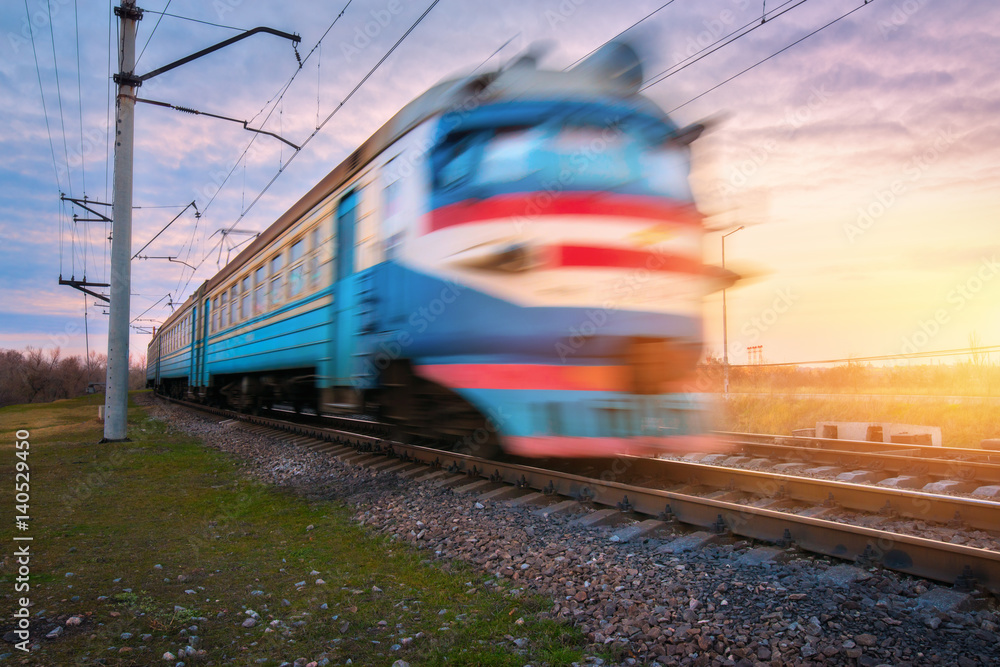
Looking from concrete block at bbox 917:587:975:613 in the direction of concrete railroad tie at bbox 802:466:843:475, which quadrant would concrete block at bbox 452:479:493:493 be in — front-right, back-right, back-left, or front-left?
front-left

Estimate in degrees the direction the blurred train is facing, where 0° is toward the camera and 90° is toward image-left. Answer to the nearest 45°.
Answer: approximately 315°

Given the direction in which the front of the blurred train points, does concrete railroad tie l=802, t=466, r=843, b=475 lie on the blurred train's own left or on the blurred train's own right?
on the blurred train's own left

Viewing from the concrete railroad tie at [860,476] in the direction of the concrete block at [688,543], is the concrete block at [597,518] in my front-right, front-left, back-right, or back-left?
front-right

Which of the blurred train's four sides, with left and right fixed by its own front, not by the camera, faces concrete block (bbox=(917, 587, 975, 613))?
front

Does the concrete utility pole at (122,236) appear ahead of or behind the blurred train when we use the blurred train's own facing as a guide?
behind

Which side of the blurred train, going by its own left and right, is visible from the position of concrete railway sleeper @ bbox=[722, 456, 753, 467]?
front

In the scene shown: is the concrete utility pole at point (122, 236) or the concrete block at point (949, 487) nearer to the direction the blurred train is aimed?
the concrete block

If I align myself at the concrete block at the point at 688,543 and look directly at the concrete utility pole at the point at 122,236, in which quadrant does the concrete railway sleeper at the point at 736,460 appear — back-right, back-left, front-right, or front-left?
front-right

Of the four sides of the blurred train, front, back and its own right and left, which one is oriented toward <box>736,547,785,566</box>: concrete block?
front

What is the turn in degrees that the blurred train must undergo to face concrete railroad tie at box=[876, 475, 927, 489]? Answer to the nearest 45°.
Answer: approximately 45° to its left
